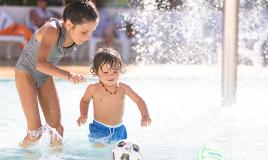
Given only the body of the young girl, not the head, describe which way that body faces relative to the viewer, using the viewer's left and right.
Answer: facing the viewer and to the right of the viewer

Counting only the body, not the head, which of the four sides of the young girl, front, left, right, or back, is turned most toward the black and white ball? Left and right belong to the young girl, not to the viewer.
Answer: front

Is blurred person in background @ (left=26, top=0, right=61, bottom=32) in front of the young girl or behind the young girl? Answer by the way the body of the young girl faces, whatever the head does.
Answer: behind

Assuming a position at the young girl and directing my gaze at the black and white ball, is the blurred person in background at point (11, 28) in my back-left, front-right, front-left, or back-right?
back-left

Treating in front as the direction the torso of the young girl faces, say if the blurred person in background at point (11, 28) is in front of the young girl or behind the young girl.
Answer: behind

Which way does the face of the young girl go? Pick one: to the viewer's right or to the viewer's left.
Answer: to the viewer's right

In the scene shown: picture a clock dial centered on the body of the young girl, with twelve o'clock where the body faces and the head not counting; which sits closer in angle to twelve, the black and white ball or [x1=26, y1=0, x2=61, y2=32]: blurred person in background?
the black and white ball
